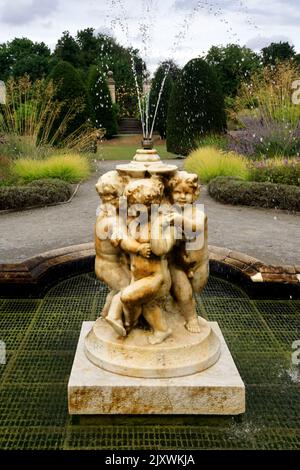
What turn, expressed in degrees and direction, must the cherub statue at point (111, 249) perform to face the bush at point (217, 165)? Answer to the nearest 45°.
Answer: approximately 135° to its right

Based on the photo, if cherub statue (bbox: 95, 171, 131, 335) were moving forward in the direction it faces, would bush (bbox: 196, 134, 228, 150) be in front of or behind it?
behind

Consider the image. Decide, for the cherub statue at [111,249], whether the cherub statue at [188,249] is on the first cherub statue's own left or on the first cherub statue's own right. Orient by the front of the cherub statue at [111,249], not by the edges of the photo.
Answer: on the first cherub statue's own left

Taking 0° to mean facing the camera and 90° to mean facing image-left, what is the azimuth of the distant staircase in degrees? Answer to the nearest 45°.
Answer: approximately 0°

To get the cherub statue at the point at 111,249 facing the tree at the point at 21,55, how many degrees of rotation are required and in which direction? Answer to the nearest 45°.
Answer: approximately 135° to its right

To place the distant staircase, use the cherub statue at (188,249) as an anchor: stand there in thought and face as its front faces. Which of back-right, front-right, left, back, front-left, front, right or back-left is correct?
back

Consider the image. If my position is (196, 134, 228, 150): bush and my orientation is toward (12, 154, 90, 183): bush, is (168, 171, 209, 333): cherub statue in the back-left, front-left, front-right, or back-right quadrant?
front-left

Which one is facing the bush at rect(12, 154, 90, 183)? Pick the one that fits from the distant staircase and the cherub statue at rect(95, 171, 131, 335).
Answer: the distant staircase

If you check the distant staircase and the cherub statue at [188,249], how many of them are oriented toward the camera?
2

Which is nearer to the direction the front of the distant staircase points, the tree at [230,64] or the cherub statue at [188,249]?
the cherub statue

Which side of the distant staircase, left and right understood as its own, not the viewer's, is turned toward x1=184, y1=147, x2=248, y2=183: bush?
front

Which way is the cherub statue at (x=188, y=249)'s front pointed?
toward the camera

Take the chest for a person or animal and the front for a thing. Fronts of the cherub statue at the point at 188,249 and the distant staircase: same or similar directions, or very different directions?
same or similar directions
